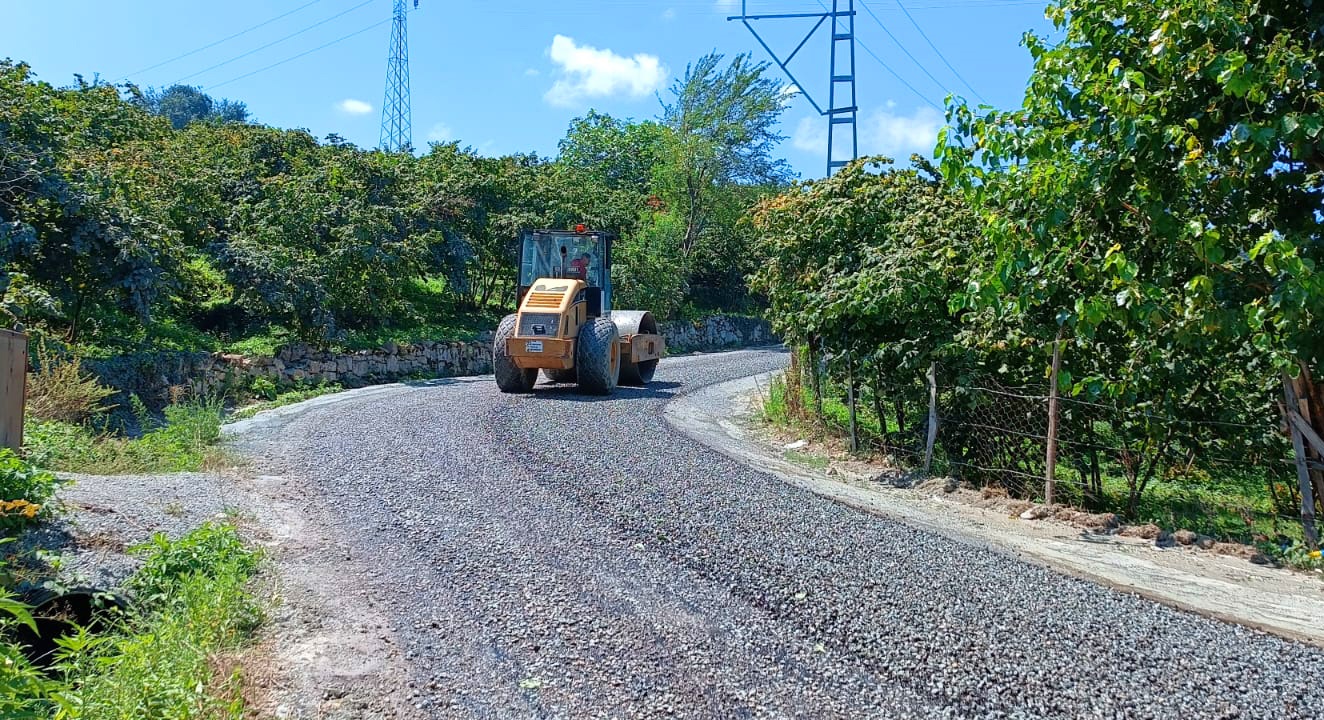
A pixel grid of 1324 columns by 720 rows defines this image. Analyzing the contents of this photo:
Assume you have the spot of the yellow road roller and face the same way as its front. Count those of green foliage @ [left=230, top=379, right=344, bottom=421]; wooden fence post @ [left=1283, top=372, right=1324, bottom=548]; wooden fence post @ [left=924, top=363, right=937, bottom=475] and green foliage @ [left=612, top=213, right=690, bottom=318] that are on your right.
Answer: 2

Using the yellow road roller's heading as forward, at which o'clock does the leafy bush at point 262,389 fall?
The leafy bush is roughly at 8 o'clock from the yellow road roller.

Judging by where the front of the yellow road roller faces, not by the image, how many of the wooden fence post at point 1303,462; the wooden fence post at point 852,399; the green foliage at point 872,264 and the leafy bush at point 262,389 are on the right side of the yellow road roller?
3

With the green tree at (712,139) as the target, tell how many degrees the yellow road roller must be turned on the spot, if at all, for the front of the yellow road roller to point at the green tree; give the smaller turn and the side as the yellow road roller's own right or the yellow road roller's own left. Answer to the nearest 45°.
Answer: approximately 45° to the yellow road roller's own left

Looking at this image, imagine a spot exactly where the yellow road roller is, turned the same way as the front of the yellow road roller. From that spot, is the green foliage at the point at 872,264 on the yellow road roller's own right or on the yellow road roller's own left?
on the yellow road roller's own right

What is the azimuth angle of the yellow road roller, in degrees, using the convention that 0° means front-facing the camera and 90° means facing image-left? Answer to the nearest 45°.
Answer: approximately 225°

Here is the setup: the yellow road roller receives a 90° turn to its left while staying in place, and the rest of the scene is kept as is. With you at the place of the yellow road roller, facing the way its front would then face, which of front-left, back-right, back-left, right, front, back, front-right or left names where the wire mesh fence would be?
back

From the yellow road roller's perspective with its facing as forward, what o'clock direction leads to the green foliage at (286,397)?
The green foliage is roughly at 8 o'clock from the yellow road roller.

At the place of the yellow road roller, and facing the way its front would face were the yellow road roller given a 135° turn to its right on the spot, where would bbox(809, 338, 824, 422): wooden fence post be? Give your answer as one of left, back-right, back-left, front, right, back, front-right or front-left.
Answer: front-left

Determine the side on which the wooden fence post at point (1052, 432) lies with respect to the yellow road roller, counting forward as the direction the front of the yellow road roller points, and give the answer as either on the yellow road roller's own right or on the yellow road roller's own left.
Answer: on the yellow road roller's own right

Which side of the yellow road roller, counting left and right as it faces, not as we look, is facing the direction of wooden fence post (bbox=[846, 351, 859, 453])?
right

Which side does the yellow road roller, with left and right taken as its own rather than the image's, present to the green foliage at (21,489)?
back
